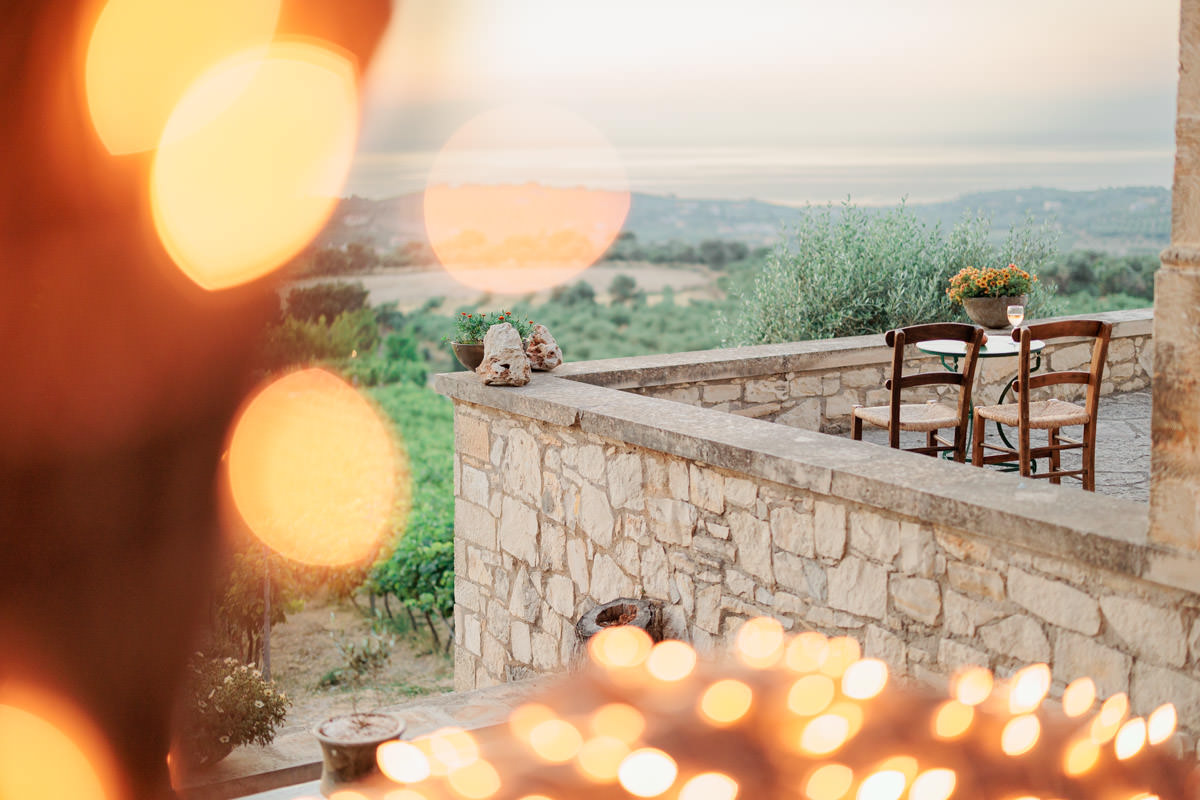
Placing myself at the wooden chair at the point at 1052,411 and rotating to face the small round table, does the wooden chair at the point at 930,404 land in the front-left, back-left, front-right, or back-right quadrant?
front-left

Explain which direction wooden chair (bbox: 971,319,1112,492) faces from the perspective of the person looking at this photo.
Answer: facing away from the viewer and to the left of the viewer

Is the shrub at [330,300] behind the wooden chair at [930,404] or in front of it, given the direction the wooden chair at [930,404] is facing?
in front

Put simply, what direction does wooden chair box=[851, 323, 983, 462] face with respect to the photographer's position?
facing away from the viewer and to the left of the viewer

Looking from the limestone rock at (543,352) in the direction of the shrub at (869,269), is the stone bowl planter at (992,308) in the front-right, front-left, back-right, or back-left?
front-right

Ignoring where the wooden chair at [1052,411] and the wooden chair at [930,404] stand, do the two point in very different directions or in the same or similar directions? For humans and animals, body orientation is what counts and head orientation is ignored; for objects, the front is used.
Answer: same or similar directions
